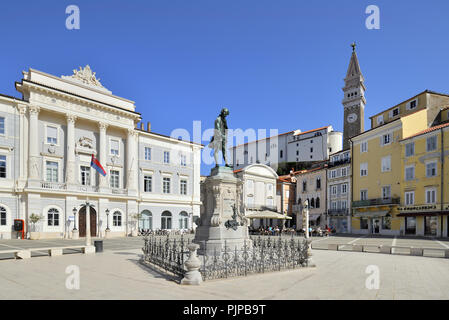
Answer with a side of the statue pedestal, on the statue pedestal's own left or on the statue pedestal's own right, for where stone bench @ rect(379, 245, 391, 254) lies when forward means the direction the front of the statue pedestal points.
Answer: on the statue pedestal's own left

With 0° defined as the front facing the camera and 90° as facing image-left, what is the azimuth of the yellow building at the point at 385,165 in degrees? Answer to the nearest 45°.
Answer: approximately 45°

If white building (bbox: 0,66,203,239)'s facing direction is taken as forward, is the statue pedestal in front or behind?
in front

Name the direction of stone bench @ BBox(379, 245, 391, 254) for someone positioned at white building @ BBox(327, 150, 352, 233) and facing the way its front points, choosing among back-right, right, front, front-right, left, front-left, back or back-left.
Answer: front-left

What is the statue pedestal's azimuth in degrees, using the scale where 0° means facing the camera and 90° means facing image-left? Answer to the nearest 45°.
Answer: approximately 315°

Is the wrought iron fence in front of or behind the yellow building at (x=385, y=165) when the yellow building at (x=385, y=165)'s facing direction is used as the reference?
in front

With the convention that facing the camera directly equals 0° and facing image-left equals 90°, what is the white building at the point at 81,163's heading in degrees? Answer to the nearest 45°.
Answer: approximately 315°

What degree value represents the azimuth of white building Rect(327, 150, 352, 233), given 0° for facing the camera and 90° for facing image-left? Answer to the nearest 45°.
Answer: approximately 45°
